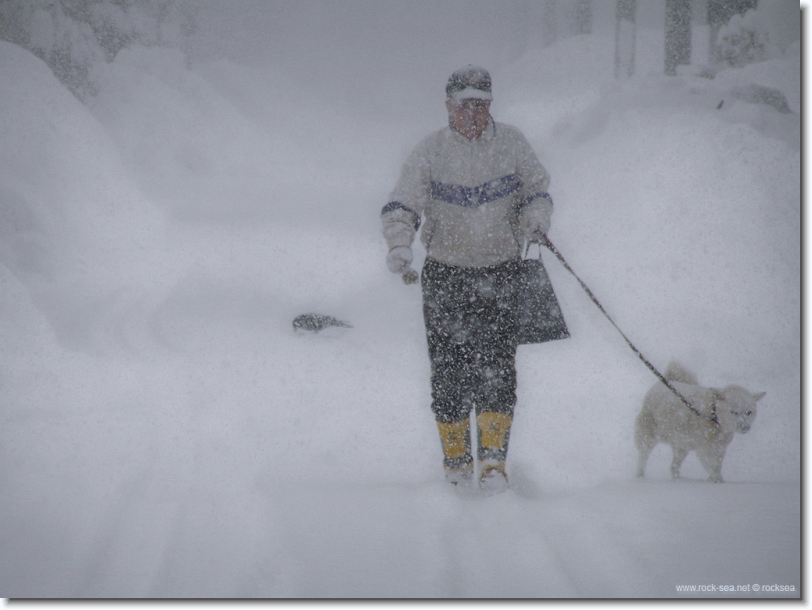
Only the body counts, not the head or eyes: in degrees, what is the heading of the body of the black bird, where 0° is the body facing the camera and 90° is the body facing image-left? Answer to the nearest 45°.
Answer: approximately 90°

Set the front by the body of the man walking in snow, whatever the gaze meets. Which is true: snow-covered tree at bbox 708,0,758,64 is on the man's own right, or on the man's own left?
on the man's own left

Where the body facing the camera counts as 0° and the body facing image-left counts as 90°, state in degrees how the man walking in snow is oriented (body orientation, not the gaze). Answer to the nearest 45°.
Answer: approximately 0°

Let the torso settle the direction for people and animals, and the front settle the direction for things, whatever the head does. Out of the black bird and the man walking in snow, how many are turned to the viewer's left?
1

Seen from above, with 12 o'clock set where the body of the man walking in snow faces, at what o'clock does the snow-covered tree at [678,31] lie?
The snow-covered tree is roughly at 8 o'clock from the man walking in snow.

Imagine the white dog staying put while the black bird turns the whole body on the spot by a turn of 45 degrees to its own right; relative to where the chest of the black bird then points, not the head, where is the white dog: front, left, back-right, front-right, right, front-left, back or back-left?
back

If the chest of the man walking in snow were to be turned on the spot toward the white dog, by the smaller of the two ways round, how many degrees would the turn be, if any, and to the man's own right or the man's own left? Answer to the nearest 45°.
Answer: approximately 90° to the man's own left

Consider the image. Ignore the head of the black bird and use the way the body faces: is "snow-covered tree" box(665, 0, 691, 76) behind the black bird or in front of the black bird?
behind

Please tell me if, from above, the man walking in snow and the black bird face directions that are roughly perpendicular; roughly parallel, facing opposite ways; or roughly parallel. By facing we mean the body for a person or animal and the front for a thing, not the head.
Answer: roughly perpendicular
